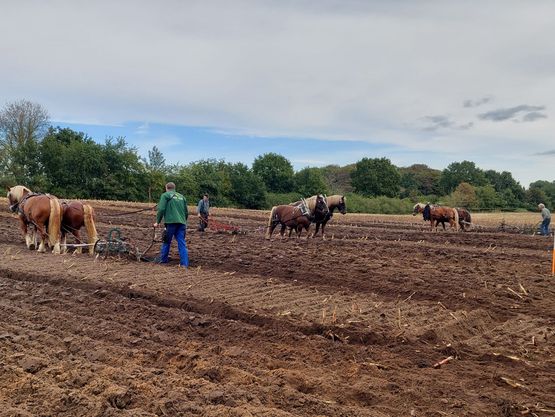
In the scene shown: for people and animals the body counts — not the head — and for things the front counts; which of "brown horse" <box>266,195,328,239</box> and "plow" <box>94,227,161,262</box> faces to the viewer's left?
the plow

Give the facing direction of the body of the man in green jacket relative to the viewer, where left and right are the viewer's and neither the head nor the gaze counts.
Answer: facing away from the viewer and to the left of the viewer

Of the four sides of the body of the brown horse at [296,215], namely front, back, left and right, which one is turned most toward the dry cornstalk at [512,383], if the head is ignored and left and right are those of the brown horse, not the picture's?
right

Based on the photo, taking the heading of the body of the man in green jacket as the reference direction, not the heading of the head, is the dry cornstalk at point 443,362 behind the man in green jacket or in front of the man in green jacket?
behind

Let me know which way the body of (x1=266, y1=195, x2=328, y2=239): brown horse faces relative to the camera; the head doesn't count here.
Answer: to the viewer's right

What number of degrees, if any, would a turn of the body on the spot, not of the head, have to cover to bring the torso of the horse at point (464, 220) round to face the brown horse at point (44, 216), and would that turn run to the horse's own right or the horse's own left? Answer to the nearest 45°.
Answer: approximately 45° to the horse's own left

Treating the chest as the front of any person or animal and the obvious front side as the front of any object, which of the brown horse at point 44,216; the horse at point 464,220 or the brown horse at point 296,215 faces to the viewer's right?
the brown horse at point 296,215

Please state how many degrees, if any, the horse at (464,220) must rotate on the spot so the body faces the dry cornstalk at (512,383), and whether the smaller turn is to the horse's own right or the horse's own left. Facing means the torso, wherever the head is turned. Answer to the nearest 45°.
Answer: approximately 90° to the horse's own left

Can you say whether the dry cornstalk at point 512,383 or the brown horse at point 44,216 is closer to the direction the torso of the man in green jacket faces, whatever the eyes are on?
the brown horse

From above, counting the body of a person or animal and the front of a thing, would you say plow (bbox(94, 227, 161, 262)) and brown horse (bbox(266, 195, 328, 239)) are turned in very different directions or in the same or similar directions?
very different directions

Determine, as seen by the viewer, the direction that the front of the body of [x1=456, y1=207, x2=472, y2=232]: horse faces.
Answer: to the viewer's left

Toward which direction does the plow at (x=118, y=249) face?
to the viewer's left

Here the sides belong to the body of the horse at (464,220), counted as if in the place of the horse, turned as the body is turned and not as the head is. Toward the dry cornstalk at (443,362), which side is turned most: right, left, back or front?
left
